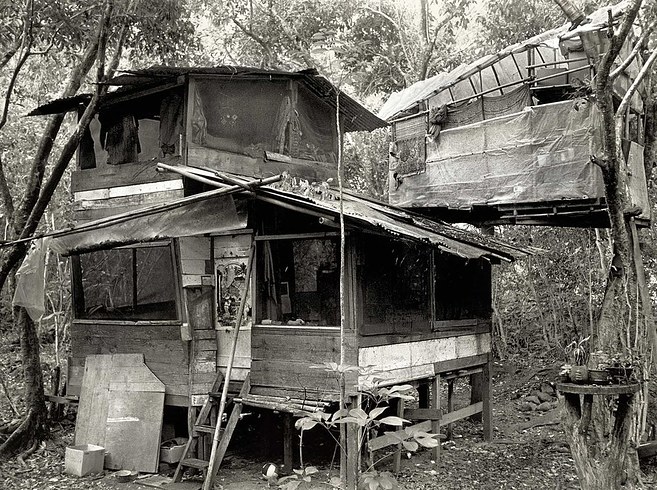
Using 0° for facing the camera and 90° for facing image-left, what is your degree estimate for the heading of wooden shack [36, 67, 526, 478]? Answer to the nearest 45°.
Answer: approximately 0°

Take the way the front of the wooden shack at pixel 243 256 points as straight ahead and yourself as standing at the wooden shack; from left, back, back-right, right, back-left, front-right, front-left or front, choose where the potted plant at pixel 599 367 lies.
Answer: front-left

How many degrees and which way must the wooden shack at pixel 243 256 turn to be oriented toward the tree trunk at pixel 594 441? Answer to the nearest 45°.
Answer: approximately 45° to its left
